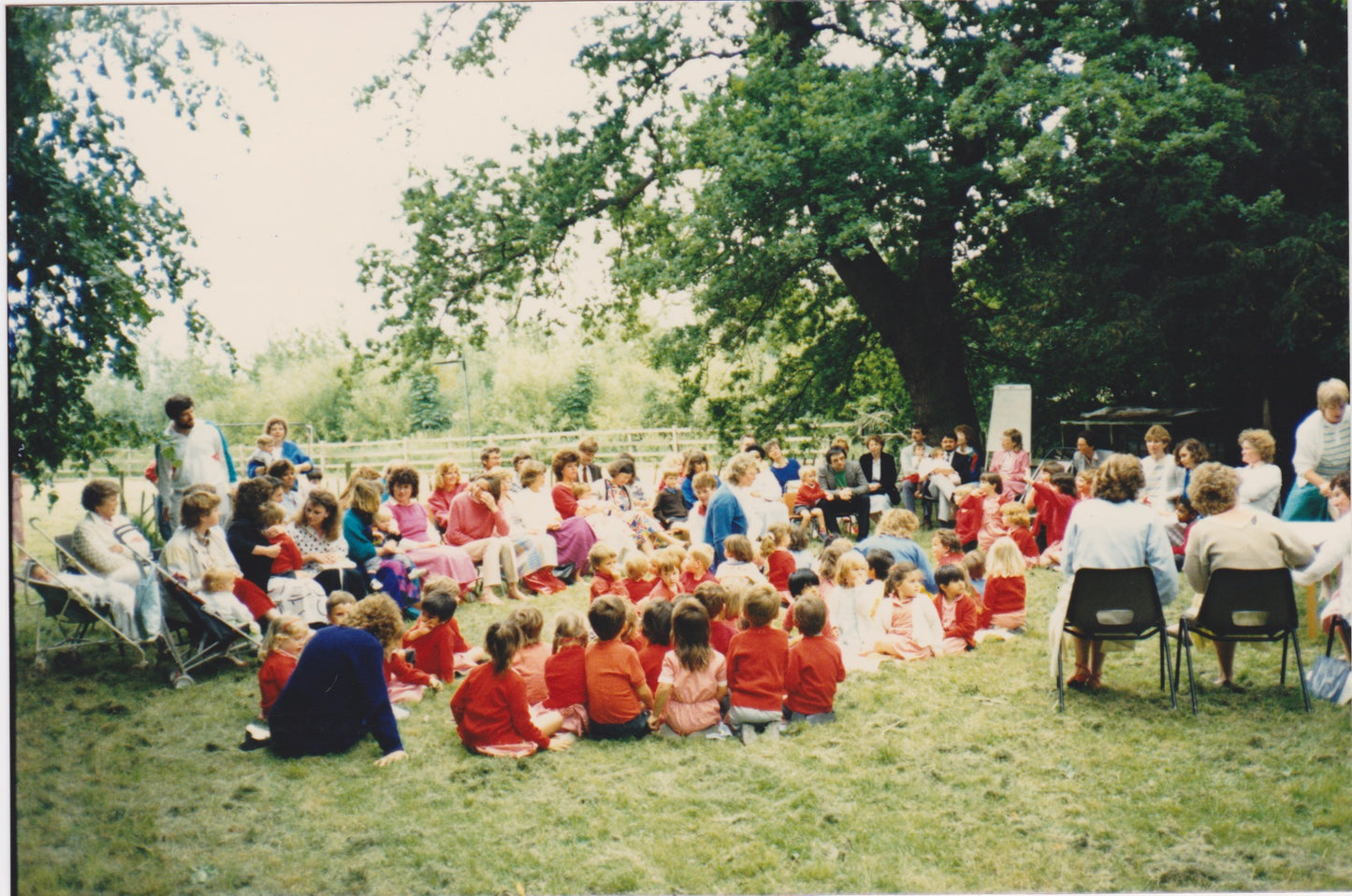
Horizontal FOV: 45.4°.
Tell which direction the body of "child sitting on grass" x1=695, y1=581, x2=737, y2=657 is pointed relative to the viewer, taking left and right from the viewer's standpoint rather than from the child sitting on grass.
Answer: facing away from the viewer

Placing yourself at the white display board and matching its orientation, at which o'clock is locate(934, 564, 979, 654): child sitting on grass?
The child sitting on grass is roughly at 12 o'clock from the white display board.

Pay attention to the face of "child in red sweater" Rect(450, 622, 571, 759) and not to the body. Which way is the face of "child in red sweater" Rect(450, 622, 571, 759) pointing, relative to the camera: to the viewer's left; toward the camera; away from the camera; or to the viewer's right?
away from the camera

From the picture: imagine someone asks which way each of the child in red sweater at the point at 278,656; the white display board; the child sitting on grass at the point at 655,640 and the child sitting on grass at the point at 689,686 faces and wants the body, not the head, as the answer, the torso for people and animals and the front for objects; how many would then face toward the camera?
1

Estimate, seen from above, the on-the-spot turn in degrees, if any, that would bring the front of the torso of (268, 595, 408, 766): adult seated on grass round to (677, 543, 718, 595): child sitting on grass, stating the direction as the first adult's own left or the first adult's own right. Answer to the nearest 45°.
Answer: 0° — they already face them

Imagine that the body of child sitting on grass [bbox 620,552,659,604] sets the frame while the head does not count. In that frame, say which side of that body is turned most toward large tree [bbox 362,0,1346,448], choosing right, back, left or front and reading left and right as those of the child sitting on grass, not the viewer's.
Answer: back

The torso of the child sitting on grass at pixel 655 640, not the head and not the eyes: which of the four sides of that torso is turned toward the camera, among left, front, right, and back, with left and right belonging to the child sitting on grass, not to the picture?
back

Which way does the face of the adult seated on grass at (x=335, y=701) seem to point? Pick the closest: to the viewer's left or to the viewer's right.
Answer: to the viewer's right

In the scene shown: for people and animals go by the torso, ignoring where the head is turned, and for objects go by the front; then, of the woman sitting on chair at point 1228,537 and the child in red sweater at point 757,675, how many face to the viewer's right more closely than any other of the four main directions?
0

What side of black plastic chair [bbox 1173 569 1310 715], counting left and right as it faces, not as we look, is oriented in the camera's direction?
back

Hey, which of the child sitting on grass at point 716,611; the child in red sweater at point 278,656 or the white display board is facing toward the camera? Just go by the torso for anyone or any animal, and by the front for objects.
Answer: the white display board

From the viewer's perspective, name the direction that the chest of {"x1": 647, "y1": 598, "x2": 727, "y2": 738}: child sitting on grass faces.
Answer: away from the camera

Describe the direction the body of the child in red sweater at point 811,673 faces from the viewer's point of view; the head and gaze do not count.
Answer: away from the camera

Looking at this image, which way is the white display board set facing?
toward the camera

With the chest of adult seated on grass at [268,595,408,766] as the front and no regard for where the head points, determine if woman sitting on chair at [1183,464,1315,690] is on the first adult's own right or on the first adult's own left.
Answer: on the first adult's own right

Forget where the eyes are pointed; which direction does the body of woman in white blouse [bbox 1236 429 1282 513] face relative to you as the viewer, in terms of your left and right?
facing the viewer and to the left of the viewer

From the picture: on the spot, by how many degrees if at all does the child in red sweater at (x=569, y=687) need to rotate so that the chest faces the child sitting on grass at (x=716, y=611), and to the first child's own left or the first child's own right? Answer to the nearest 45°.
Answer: approximately 45° to the first child's own right

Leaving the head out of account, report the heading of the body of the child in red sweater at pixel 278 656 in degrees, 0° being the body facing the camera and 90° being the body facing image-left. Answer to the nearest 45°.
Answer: approximately 270°
